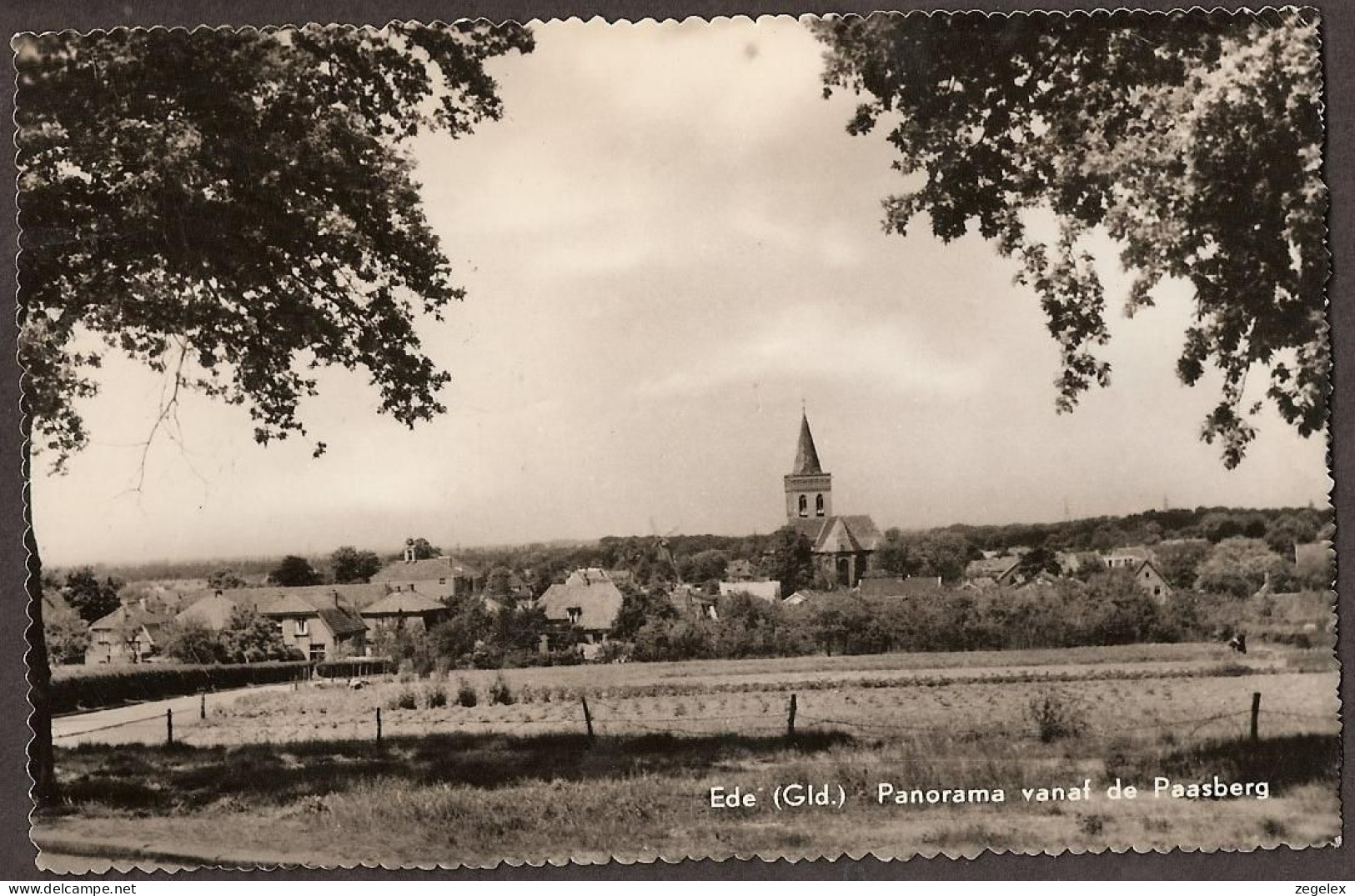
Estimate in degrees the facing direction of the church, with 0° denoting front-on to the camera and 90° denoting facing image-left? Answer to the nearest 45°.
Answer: approximately 135°

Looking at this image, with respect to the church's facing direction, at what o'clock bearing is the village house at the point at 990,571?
The village house is roughly at 4 o'clock from the church.
